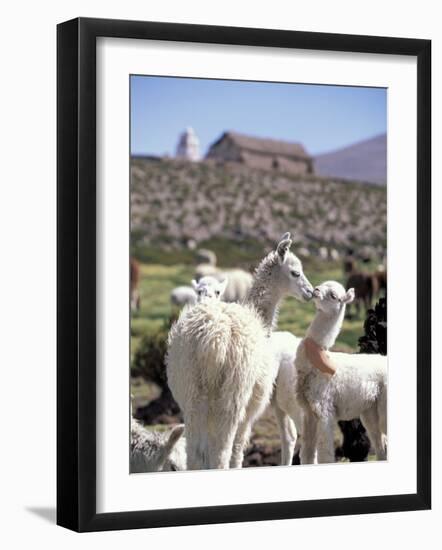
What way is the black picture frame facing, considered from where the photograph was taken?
facing the viewer and to the right of the viewer
